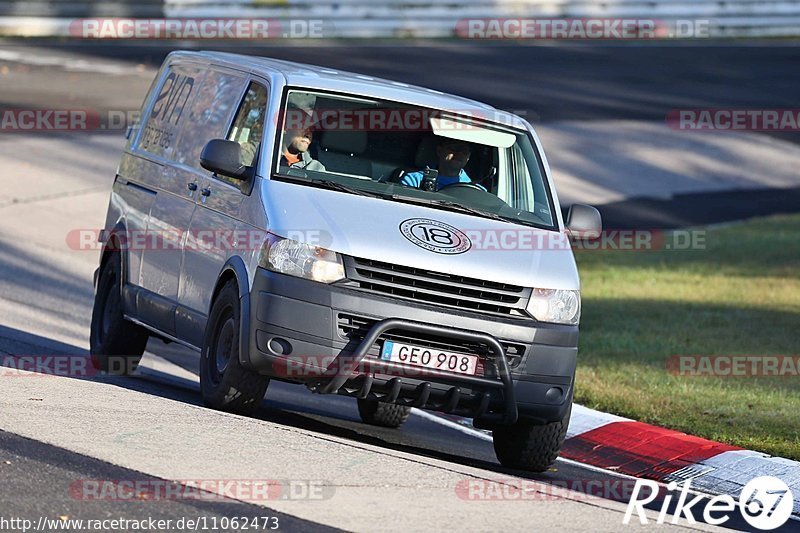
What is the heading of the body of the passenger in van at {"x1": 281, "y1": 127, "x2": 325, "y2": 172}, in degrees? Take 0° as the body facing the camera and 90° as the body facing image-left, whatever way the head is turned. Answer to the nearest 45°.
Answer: approximately 315°

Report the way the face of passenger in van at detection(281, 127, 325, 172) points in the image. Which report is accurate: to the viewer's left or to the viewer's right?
to the viewer's right

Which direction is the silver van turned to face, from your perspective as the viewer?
facing the viewer and to the right of the viewer

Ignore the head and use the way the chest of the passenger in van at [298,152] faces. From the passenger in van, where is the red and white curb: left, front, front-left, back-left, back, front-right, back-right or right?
front-left

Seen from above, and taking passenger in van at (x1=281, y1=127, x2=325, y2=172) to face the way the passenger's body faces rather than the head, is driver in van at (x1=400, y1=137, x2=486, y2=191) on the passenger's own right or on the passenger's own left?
on the passenger's own left

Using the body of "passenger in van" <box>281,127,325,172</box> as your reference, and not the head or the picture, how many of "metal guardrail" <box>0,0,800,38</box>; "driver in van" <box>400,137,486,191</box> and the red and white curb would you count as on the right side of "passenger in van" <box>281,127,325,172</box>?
0

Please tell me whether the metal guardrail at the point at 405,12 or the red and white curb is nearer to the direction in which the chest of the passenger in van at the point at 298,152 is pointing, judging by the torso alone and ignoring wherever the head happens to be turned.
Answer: the red and white curb

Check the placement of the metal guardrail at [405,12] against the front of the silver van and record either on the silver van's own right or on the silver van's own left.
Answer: on the silver van's own left

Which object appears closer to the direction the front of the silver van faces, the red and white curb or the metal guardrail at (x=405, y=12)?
the red and white curb

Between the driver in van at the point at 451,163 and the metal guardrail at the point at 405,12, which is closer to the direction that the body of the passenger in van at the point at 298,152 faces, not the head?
the driver in van

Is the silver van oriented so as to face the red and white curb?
no
